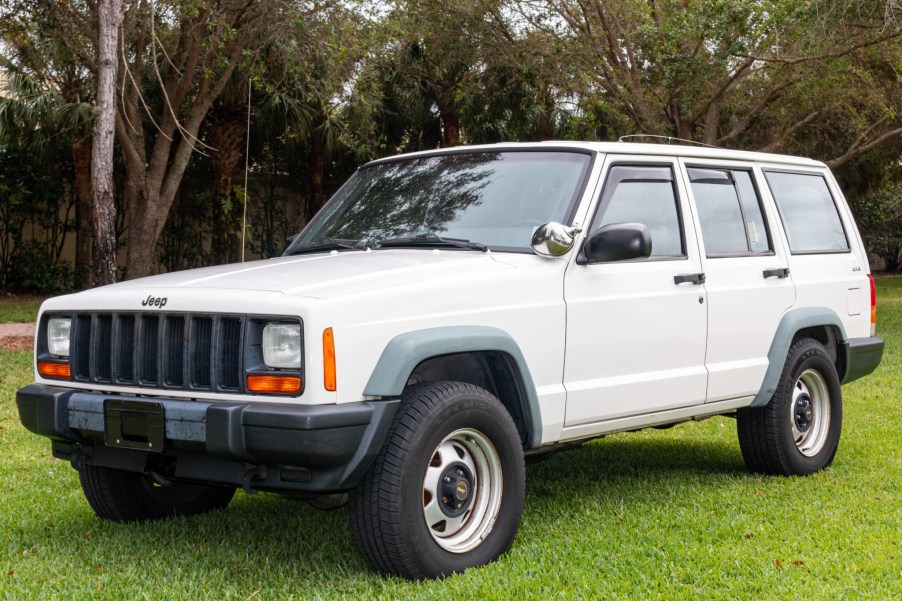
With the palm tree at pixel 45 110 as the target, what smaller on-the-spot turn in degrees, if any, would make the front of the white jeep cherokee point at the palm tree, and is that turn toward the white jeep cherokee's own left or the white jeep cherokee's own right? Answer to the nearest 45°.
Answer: approximately 90° to the white jeep cherokee's own right

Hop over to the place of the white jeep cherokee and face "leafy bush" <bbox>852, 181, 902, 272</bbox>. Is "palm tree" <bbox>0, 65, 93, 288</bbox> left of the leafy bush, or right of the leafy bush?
left

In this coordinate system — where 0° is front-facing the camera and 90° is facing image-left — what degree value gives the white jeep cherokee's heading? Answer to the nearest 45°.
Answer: approximately 45°

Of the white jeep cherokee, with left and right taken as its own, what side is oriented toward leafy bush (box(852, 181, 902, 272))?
back
